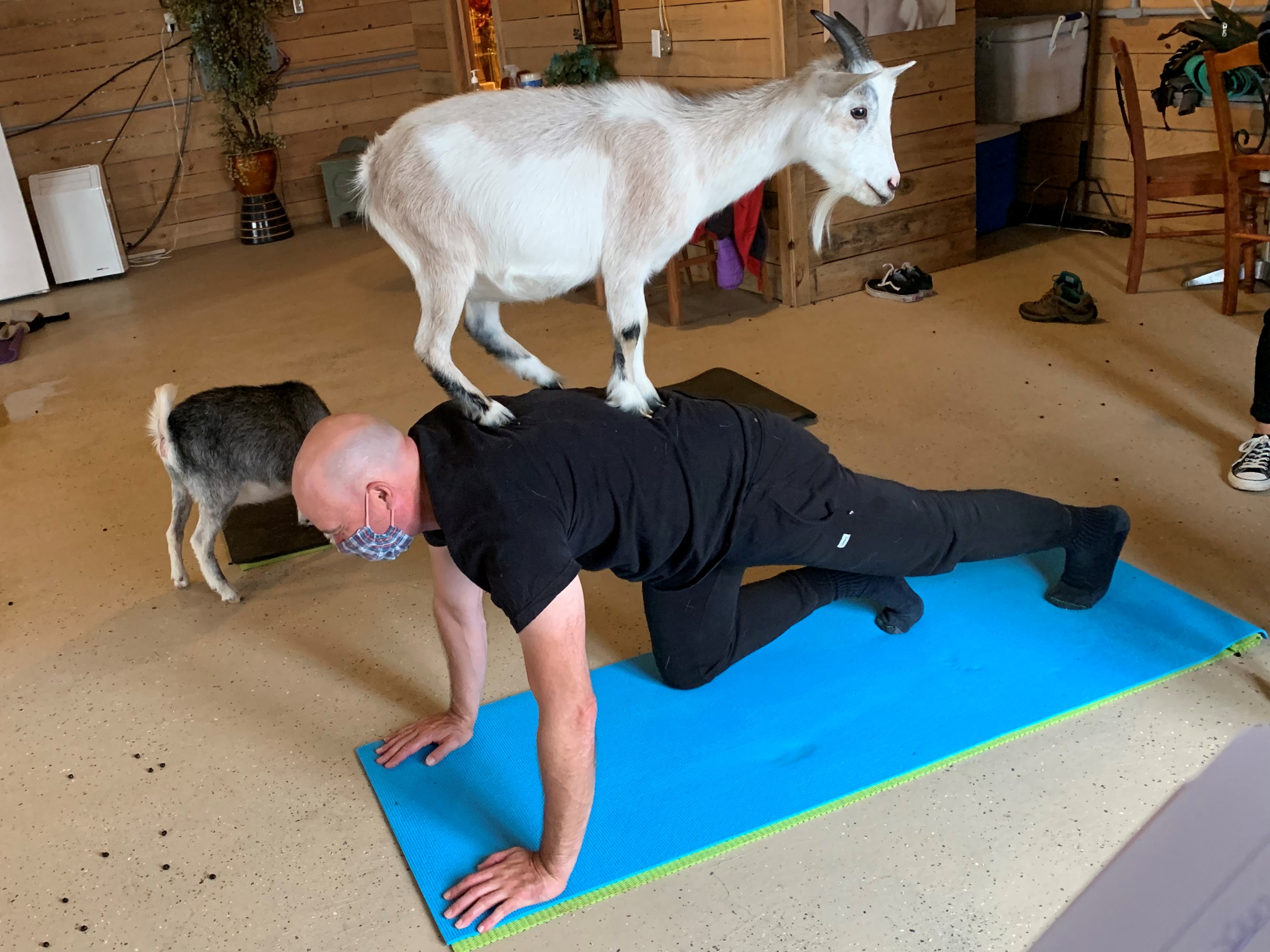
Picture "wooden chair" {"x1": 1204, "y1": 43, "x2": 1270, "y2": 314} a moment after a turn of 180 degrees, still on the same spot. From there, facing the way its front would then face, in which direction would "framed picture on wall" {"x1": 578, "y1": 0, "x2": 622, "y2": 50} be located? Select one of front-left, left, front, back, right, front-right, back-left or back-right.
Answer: front-right

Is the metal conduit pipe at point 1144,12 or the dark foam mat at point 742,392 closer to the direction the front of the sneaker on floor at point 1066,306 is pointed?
the dark foam mat

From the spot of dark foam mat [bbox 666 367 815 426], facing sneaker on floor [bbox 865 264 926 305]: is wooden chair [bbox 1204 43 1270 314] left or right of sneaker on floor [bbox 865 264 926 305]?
right

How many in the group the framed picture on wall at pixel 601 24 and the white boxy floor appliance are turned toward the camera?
2

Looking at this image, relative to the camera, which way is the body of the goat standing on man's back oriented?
to the viewer's right

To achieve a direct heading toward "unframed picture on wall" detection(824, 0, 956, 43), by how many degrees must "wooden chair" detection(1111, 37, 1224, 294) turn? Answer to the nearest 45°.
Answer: approximately 180°

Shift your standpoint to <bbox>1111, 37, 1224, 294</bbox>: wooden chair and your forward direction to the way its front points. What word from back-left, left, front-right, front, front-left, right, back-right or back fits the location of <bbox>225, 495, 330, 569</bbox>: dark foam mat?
back-right

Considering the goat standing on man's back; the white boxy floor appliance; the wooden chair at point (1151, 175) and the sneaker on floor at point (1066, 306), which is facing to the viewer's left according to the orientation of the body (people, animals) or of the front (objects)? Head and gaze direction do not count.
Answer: the sneaker on floor

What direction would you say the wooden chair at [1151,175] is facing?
to the viewer's right

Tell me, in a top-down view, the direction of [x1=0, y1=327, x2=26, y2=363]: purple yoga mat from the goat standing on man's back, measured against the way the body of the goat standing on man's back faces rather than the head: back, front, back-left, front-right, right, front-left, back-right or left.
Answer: back-left

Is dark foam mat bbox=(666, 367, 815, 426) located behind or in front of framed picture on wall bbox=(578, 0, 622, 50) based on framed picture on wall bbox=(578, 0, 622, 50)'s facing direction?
in front

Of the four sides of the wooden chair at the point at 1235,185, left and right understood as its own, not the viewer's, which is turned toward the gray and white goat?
back

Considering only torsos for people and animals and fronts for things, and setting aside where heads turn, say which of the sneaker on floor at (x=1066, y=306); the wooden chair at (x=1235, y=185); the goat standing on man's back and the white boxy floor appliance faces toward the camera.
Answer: the white boxy floor appliance

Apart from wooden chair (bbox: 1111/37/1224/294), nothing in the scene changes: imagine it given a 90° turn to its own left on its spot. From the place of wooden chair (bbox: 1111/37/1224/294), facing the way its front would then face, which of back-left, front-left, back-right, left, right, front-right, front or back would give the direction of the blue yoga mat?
back

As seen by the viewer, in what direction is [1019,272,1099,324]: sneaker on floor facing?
to the viewer's left
